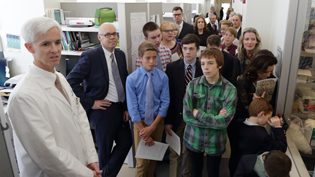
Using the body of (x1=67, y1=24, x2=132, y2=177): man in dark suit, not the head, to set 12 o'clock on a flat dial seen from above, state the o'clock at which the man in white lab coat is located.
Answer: The man in white lab coat is roughly at 2 o'clock from the man in dark suit.

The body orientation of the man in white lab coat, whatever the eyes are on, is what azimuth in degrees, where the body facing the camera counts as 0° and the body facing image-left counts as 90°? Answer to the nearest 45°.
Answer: approximately 315°

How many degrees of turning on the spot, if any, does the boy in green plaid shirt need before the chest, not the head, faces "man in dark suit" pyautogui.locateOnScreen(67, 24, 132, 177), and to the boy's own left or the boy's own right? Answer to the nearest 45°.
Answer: approximately 90° to the boy's own right

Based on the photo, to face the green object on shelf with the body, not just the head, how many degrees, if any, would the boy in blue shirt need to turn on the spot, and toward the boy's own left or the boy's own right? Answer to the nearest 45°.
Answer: approximately 135° to the boy's own right

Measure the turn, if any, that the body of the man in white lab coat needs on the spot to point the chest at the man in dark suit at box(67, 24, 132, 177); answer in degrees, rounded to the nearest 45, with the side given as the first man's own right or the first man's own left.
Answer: approximately 90° to the first man's own left

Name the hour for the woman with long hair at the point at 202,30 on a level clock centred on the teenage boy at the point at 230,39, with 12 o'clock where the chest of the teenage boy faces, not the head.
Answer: The woman with long hair is roughly at 4 o'clock from the teenage boy.
